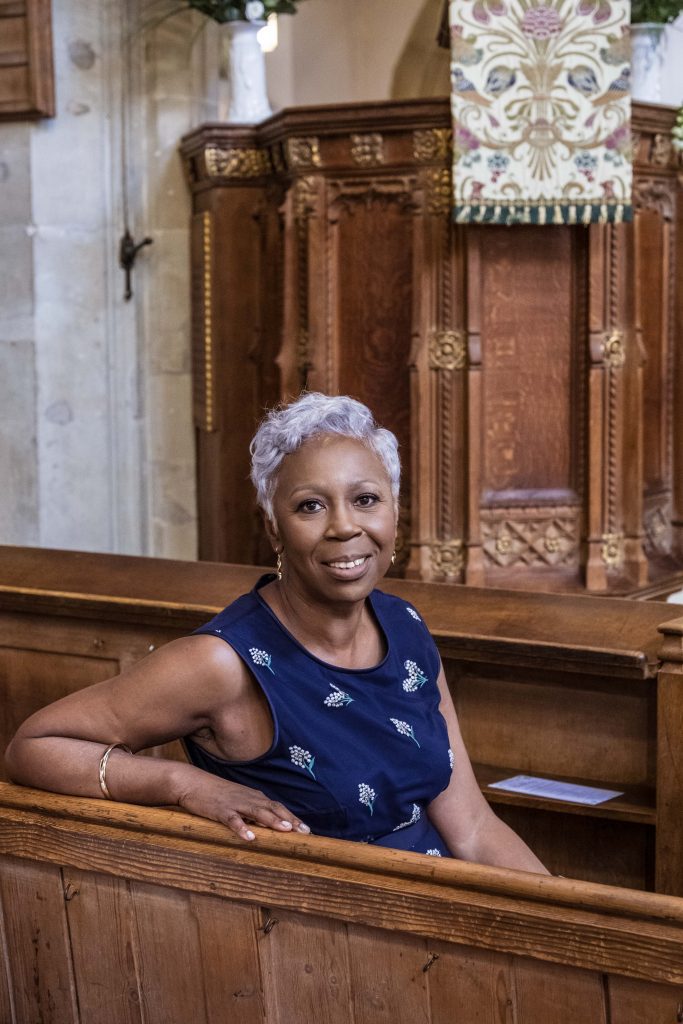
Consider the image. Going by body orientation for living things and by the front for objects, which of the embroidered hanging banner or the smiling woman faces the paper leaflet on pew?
the embroidered hanging banner

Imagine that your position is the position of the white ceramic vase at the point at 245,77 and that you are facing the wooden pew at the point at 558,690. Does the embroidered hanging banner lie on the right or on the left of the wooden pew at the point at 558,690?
left

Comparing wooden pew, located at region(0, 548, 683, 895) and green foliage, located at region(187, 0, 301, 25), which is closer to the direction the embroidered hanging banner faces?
the wooden pew

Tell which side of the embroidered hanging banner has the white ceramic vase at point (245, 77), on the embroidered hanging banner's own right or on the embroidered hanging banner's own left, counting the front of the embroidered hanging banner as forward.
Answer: on the embroidered hanging banner's own right
